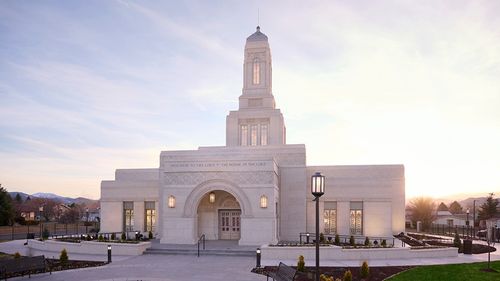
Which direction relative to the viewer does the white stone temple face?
toward the camera
